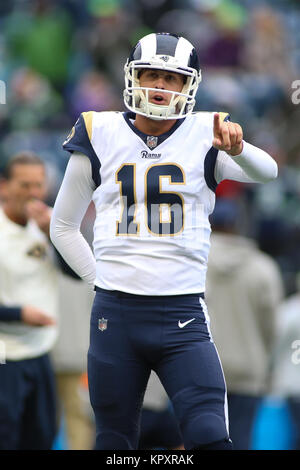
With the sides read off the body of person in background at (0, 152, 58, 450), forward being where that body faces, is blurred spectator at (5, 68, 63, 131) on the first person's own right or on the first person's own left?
on the first person's own left

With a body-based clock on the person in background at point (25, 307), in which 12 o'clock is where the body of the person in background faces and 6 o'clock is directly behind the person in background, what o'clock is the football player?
The football player is roughly at 1 o'clock from the person in background.

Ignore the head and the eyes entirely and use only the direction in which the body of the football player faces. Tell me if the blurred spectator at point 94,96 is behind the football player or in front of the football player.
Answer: behind

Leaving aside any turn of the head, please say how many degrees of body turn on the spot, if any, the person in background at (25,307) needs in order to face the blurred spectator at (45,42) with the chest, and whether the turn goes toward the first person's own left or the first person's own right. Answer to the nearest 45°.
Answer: approximately 135° to the first person's own left

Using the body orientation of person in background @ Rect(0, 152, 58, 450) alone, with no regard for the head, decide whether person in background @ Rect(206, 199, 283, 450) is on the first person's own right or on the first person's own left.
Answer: on the first person's own left

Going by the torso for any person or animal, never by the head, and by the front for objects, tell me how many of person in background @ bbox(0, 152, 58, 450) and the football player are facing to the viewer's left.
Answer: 0

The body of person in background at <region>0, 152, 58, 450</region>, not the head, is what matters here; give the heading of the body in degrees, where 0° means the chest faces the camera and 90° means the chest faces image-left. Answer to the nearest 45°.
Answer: approximately 315°

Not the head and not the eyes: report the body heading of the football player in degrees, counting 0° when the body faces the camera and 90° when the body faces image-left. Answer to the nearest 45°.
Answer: approximately 0°

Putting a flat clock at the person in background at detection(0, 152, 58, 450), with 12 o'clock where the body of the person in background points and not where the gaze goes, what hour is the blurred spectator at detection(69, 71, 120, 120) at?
The blurred spectator is roughly at 8 o'clock from the person in background.
